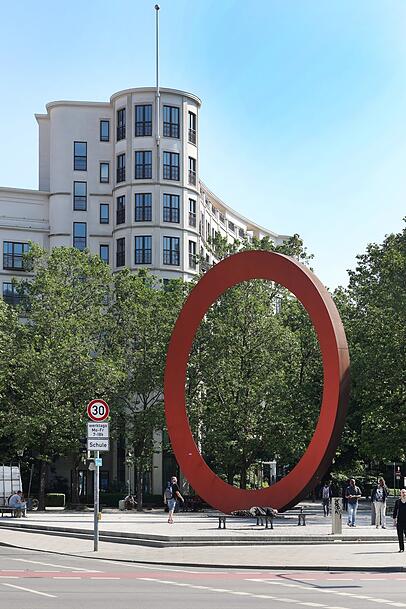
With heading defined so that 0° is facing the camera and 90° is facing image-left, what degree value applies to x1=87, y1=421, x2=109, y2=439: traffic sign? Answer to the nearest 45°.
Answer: approximately 0°

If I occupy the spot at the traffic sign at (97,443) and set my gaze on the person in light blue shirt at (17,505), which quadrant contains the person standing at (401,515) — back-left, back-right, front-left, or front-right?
back-right

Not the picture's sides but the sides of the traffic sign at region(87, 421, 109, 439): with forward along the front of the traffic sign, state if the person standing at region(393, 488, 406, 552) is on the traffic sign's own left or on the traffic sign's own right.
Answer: on the traffic sign's own left

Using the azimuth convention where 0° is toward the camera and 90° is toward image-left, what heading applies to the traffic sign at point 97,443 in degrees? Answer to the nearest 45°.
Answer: approximately 0°

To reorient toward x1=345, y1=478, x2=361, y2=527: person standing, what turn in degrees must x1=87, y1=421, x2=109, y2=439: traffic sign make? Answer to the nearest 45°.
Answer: approximately 135° to its left

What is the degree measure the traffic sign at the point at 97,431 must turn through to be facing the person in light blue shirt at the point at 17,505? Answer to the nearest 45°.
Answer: approximately 180°
